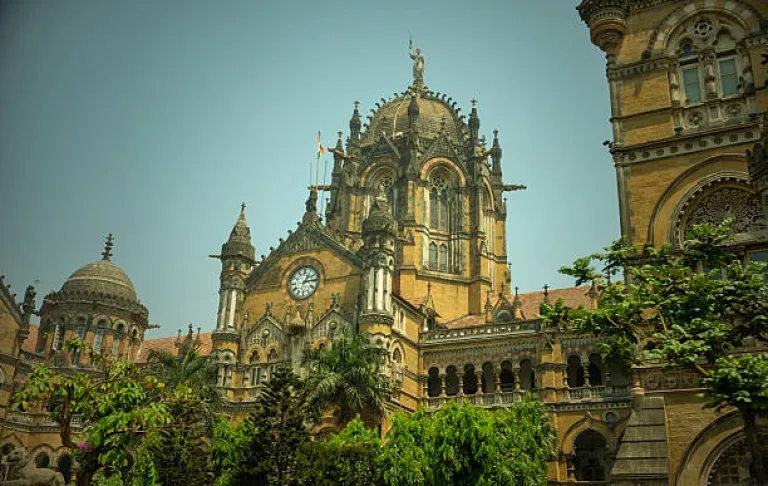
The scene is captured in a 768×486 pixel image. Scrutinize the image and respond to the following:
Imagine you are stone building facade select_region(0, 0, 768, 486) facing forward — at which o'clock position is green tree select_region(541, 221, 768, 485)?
The green tree is roughly at 11 o'clock from the stone building facade.

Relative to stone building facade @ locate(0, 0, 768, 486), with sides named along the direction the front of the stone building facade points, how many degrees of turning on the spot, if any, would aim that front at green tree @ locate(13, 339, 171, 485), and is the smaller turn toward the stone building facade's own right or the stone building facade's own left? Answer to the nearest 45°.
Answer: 0° — it already faces it

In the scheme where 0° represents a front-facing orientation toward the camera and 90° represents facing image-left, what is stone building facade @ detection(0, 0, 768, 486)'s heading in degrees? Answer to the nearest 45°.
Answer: approximately 45°

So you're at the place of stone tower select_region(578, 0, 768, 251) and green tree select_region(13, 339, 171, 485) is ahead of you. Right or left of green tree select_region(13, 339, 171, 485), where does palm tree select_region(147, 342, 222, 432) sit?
right
